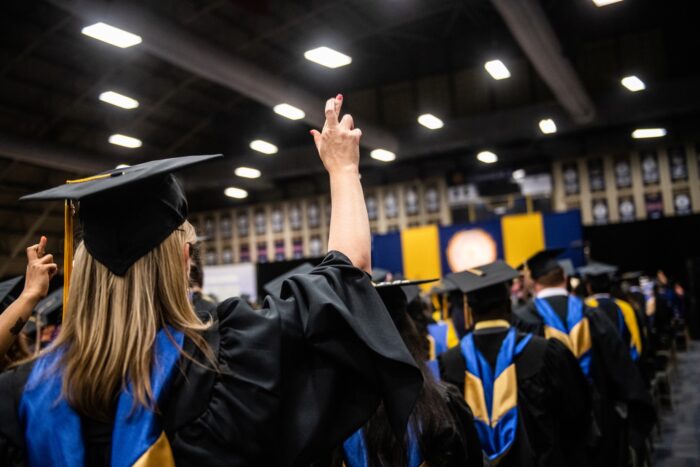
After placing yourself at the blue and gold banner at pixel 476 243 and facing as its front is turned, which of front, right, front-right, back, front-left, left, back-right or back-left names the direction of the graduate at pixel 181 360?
front

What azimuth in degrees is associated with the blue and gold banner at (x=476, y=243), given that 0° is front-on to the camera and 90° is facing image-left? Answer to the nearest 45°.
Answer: approximately 0°

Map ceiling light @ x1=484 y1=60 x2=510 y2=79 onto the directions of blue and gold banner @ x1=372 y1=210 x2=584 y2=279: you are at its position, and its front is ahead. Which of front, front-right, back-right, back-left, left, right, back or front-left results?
front

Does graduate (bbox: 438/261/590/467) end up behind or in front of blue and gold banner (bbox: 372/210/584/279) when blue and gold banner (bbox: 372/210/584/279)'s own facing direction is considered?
in front

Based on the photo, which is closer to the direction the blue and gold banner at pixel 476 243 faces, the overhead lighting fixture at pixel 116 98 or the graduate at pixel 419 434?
the graduate

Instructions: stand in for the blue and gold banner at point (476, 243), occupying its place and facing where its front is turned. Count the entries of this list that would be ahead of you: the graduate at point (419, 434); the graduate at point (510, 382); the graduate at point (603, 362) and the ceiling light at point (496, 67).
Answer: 4

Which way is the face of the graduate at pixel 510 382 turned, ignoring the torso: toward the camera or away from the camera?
away from the camera

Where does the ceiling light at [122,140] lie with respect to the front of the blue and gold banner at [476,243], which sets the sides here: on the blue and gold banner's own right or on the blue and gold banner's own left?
on the blue and gold banner's own right

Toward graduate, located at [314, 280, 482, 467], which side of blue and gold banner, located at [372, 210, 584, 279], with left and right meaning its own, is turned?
front

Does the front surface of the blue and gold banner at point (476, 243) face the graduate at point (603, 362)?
yes

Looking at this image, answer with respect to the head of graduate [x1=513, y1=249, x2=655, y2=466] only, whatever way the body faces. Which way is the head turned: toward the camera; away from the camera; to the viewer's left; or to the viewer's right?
away from the camera

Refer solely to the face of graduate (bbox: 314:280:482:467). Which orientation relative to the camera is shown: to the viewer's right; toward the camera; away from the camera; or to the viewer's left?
away from the camera

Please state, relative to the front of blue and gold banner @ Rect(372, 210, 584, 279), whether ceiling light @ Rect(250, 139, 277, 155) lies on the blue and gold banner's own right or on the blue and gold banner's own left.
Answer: on the blue and gold banner's own right

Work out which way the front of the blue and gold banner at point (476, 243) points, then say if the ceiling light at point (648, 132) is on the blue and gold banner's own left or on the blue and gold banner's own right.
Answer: on the blue and gold banner's own left

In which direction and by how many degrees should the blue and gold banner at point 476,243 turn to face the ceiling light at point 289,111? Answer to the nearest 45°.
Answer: approximately 45° to its right
